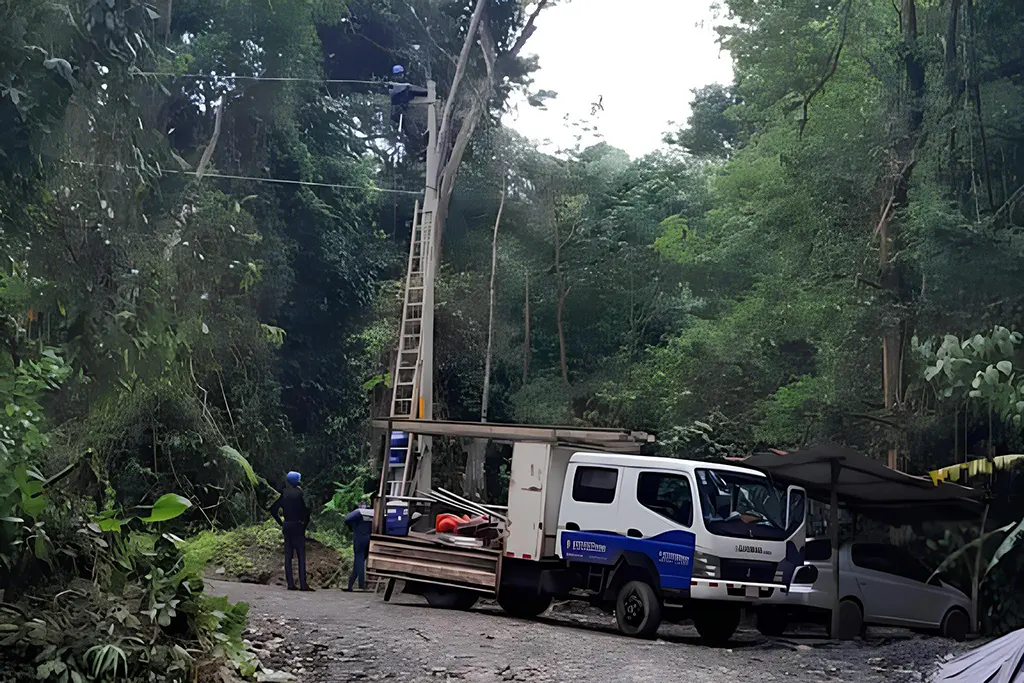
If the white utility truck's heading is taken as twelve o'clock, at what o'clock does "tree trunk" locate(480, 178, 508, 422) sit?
The tree trunk is roughly at 7 o'clock from the white utility truck.

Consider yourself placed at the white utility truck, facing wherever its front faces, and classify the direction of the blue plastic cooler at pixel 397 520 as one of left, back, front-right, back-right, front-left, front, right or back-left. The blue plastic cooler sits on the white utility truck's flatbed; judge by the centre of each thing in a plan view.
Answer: back

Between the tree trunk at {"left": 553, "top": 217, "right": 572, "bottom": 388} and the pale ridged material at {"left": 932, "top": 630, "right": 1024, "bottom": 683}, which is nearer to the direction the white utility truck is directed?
the pale ridged material

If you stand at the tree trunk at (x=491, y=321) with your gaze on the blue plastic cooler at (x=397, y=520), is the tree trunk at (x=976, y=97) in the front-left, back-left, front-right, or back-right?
front-left

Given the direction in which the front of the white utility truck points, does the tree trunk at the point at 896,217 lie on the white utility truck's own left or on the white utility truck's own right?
on the white utility truck's own left

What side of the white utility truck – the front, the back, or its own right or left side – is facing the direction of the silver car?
front

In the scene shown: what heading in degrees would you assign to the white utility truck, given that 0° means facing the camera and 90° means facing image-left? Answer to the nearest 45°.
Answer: approximately 315°

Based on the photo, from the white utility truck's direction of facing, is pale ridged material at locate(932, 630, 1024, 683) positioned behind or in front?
in front

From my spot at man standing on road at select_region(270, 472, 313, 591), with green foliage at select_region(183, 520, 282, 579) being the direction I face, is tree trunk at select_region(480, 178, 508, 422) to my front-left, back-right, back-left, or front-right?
front-right

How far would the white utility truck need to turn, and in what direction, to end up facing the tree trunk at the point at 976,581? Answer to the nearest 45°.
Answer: approximately 45° to its left

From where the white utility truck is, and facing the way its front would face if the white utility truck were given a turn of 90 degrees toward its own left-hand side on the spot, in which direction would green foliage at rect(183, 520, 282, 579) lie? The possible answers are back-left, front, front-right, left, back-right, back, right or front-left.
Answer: left

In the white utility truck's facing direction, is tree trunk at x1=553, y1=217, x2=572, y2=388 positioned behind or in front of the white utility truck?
behind

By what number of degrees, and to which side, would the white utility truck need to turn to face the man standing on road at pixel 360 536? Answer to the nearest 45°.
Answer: approximately 180°

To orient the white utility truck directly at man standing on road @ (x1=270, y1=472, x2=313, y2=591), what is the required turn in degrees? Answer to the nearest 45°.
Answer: approximately 180°
